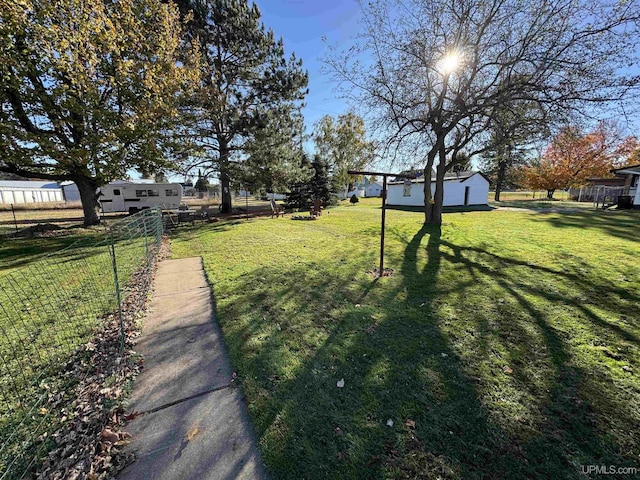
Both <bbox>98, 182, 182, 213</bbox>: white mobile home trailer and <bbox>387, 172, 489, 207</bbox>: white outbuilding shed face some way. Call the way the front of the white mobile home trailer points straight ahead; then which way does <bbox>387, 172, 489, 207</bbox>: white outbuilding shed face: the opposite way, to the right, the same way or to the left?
to the right

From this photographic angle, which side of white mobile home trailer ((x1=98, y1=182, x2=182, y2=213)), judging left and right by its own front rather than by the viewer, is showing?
right

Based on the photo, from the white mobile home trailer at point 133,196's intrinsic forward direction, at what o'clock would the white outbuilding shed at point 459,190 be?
The white outbuilding shed is roughly at 1 o'clock from the white mobile home trailer.

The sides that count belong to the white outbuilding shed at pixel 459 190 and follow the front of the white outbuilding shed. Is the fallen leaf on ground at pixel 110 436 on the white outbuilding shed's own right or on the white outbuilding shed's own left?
on the white outbuilding shed's own right

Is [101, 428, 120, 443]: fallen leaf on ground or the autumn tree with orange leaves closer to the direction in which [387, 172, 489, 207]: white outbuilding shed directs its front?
the fallen leaf on ground

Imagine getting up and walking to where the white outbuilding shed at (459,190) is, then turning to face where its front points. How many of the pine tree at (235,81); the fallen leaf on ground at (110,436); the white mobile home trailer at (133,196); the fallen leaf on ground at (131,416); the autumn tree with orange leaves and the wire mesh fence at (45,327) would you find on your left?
1

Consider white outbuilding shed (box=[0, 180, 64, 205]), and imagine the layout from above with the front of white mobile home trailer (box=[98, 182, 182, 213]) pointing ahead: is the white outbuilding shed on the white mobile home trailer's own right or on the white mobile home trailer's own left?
on the white mobile home trailer's own left

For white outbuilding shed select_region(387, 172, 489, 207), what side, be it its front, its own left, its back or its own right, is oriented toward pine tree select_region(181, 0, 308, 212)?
right

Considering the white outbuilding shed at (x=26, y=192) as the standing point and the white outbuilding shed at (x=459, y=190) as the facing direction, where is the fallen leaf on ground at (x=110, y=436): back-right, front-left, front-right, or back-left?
front-right

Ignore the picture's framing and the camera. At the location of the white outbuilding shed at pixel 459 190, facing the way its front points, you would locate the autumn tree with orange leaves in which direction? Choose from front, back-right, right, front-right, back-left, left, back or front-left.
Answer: left

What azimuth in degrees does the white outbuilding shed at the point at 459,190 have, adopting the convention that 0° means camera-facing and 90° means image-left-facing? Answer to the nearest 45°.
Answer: approximately 315°

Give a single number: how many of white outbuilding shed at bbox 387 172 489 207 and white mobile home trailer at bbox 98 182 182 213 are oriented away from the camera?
0

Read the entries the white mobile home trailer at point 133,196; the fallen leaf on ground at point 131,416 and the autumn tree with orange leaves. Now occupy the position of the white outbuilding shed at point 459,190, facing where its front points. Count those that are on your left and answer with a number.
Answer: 1

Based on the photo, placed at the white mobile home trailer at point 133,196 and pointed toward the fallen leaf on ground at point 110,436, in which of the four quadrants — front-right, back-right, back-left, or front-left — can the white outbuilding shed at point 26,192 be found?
back-right

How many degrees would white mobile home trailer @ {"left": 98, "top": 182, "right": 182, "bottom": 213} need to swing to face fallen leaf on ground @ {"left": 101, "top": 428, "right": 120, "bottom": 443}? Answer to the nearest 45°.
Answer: approximately 90° to its right
